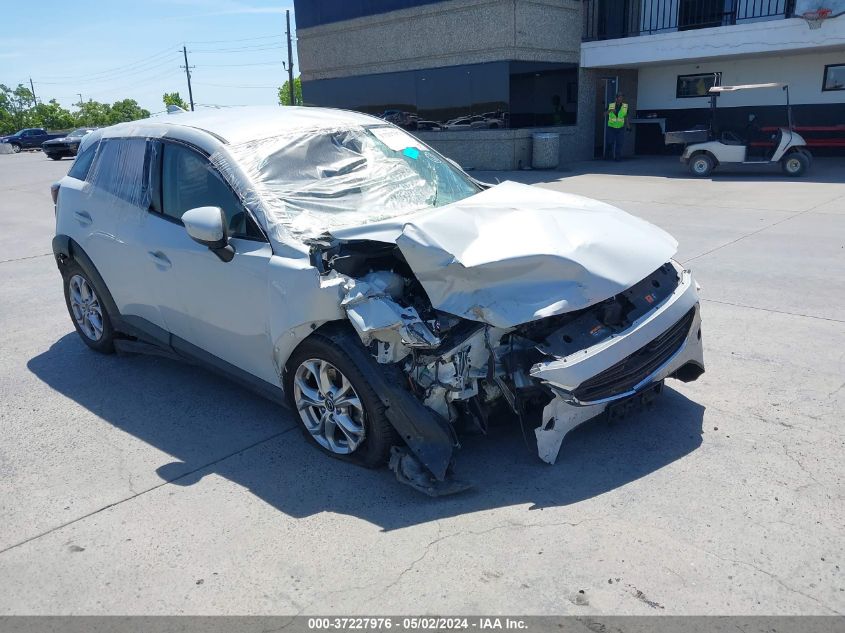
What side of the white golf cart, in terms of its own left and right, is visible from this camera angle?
right

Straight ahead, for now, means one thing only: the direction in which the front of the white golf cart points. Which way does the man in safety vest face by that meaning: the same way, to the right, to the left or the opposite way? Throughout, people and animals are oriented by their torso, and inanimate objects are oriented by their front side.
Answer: to the right

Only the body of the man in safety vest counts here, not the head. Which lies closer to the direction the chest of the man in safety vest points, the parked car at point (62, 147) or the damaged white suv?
the damaged white suv

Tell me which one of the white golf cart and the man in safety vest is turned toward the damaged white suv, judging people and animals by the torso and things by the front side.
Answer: the man in safety vest

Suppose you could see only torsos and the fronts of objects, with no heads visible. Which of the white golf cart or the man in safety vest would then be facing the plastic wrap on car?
the man in safety vest

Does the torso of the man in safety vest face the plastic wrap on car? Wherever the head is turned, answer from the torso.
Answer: yes

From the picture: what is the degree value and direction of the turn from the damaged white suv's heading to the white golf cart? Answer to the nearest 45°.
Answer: approximately 90° to its left

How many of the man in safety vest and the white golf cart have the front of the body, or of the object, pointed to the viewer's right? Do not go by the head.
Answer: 1

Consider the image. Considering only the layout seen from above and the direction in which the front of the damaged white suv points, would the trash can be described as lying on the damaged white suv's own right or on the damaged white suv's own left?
on the damaged white suv's own left

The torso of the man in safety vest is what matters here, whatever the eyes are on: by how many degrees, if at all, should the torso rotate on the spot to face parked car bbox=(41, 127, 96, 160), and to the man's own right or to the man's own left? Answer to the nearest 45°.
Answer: approximately 90° to the man's own right
